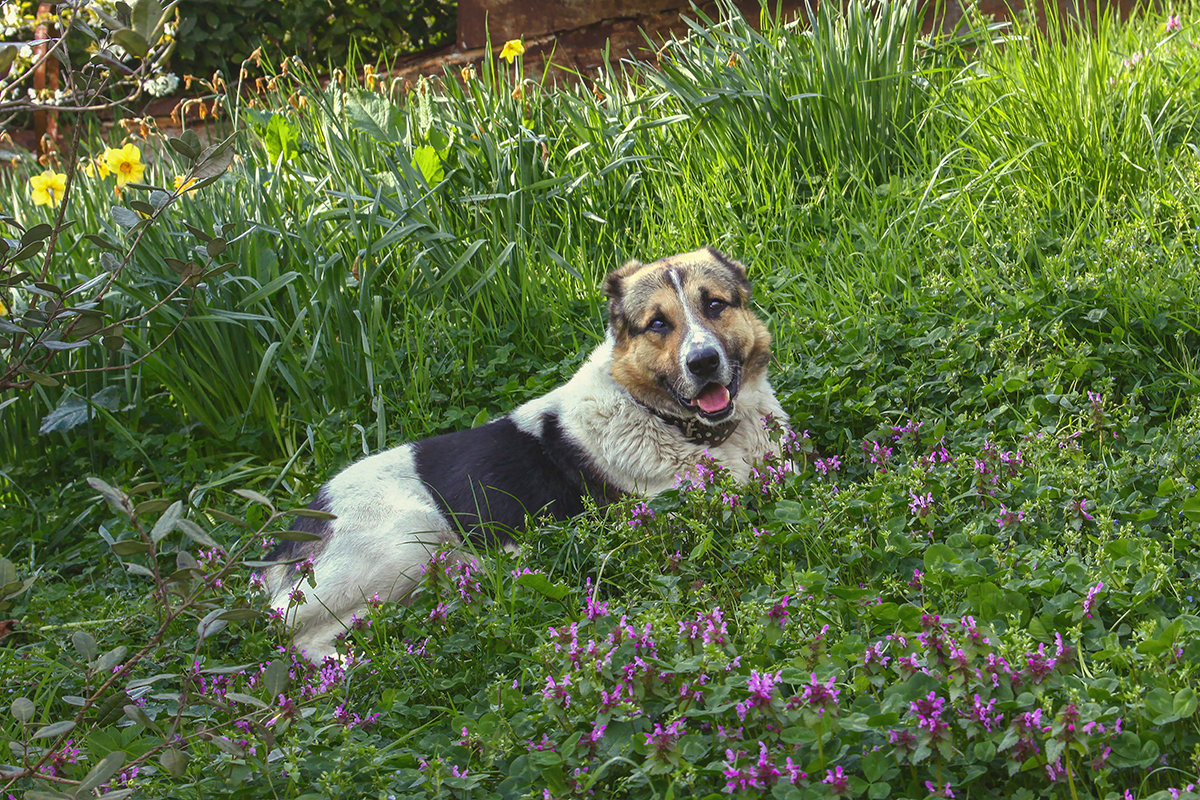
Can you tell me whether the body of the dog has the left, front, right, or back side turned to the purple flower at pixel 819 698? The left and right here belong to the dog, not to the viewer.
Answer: right

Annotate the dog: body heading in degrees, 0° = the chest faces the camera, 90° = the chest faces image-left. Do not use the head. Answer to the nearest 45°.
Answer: approximately 270°

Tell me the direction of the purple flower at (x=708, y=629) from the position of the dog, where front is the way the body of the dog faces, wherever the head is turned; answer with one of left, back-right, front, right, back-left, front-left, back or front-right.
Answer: right

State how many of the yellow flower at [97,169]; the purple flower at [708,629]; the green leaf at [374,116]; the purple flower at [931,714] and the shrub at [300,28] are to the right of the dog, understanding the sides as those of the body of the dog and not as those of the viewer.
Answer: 2

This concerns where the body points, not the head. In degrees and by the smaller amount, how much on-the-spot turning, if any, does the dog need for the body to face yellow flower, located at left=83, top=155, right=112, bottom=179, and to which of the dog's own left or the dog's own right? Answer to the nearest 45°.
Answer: approximately 135° to the dog's own left

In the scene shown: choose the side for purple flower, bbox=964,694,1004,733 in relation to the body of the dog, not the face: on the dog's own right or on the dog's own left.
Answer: on the dog's own right

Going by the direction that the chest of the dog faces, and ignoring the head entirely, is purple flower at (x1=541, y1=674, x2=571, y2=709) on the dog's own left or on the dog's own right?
on the dog's own right

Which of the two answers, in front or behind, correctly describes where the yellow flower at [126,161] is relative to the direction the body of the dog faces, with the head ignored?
behind

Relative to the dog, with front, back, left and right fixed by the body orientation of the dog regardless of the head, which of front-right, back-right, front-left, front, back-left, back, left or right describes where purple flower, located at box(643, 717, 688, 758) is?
right

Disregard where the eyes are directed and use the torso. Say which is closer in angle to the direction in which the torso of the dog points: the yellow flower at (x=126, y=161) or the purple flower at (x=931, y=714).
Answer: the purple flower

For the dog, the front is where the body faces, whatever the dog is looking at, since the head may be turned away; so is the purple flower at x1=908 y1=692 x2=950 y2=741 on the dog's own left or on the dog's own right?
on the dog's own right

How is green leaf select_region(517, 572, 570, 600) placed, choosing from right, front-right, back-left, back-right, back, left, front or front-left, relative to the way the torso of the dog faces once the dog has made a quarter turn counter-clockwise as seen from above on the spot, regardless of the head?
back
